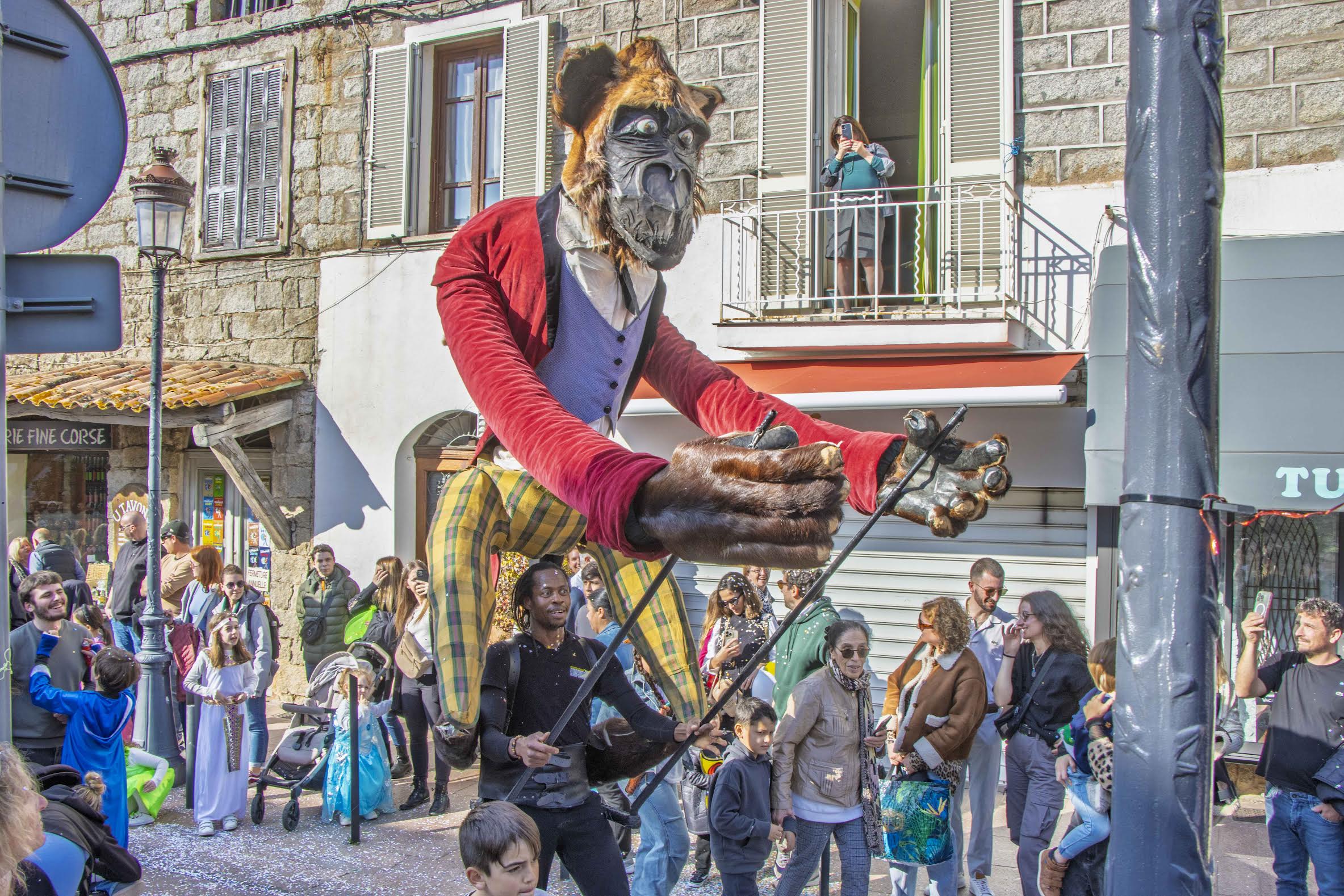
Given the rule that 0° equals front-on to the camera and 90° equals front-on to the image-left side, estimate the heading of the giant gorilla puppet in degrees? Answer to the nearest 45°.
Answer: approximately 315°

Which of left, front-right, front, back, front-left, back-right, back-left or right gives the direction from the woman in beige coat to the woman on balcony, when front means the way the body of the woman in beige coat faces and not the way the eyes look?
back-left

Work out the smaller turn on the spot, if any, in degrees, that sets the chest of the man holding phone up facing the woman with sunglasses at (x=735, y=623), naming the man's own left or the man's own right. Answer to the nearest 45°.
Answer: approximately 45° to the man's own right

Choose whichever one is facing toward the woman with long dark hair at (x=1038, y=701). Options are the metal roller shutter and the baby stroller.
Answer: the metal roller shutter

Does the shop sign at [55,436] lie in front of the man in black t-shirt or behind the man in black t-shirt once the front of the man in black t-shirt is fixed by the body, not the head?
behind

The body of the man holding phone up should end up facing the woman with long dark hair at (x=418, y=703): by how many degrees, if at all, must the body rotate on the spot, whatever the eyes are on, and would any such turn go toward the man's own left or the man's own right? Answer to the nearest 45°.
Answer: approximately 45° to the man's own right

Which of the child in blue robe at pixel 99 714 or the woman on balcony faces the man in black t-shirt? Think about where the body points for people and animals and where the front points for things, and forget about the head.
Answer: the woman on balcony

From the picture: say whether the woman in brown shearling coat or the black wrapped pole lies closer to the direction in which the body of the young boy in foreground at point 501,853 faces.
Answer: the black wrapped pole
